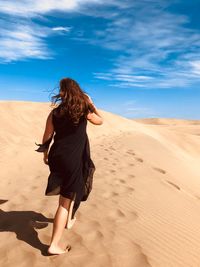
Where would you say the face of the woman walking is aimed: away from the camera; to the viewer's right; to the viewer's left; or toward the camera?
away from the camera

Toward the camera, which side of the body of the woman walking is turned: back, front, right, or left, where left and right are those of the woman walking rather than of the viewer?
back
